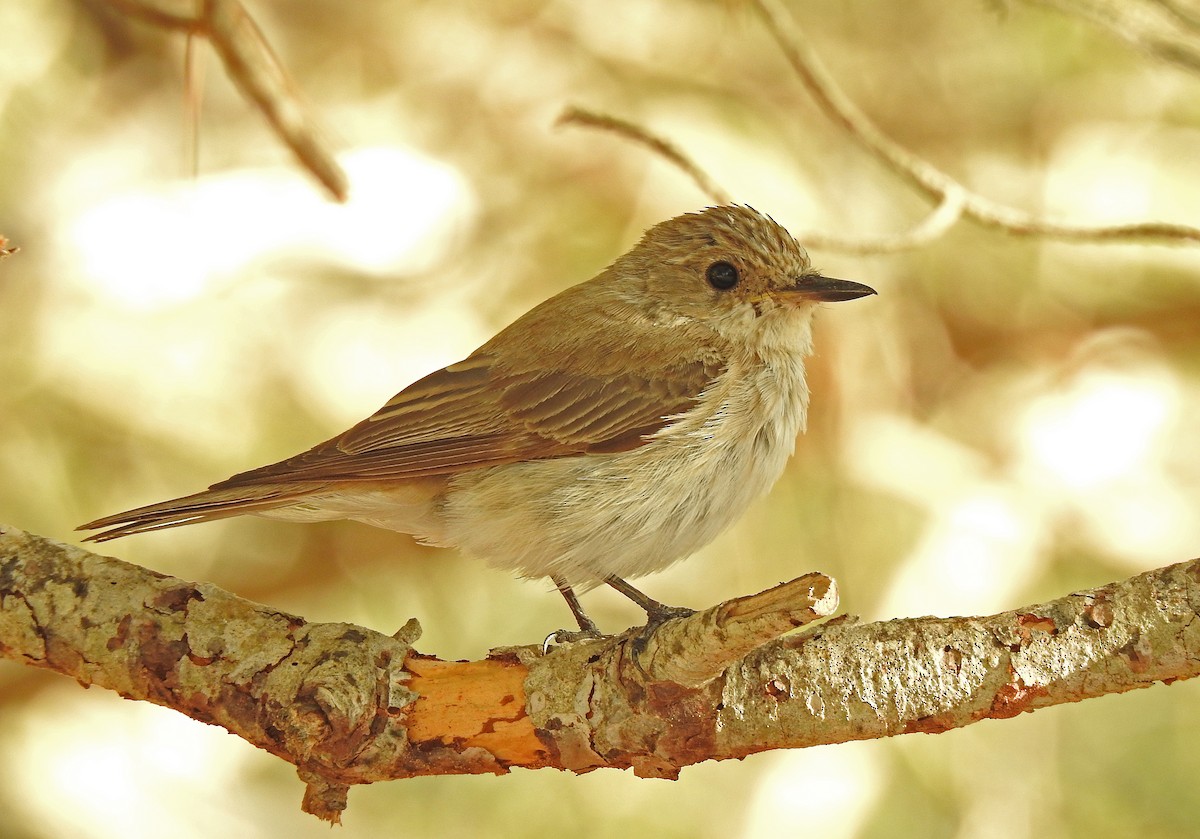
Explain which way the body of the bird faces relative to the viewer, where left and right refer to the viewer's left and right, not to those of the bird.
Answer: facing to the right of the viewer

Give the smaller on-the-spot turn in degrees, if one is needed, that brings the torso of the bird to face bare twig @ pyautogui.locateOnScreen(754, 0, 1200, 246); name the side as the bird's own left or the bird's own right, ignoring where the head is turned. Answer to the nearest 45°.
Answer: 0° — it already faces it

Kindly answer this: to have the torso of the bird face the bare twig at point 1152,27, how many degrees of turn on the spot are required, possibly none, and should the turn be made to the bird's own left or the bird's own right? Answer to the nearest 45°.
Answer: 0° — it already faces it

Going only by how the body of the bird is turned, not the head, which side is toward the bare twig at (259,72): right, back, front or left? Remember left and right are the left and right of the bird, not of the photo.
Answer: back
